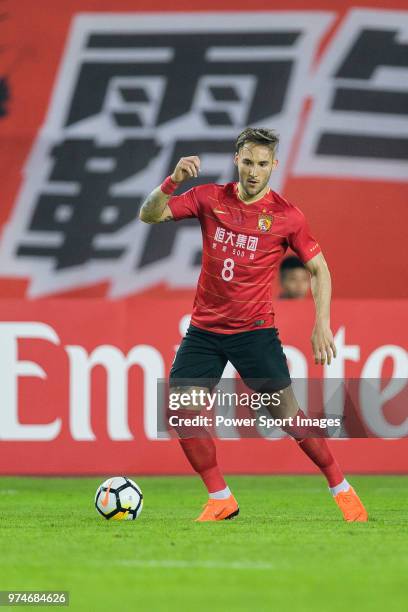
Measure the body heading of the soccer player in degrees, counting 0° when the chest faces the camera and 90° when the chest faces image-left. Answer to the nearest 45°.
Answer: approximately 0°
